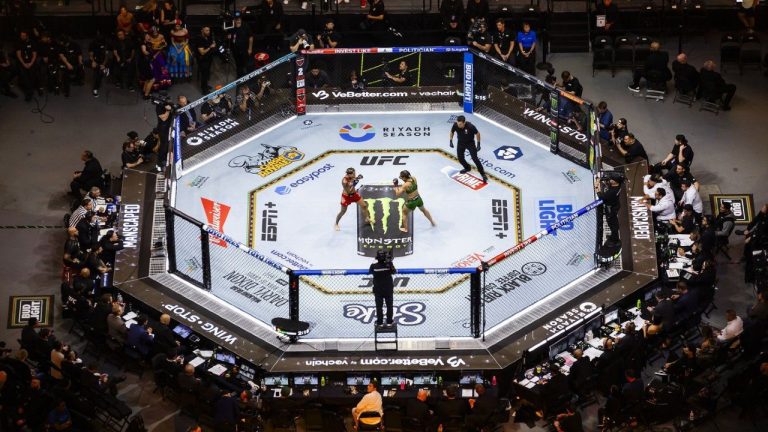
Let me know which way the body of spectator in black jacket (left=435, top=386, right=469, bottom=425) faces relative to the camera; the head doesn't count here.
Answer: away from the camera

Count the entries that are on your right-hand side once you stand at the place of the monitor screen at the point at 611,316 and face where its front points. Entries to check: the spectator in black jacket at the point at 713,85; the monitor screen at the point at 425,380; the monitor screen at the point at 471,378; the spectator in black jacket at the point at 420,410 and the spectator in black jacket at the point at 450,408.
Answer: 4

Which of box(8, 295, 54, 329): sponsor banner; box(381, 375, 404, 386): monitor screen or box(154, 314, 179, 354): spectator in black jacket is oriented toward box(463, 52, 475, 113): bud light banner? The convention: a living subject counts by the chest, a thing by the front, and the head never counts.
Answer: the spectator in black jacket

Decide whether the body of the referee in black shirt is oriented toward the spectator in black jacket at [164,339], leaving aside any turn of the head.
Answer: yes

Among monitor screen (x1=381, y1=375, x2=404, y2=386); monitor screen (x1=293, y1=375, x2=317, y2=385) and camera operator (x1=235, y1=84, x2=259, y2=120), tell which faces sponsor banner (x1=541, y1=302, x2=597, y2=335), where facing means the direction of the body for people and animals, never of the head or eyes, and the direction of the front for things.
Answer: the camera operator

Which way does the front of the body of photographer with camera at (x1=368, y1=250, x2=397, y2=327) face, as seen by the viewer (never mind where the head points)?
away from the camera

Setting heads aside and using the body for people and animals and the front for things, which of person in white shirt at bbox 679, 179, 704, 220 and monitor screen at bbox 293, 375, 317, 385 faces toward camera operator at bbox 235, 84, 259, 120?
the person in white shirt

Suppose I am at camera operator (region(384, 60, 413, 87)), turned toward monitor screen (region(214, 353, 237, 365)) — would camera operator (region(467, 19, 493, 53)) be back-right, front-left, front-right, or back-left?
back-left

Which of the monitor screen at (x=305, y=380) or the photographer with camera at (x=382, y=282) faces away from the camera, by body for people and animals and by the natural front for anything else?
the photographer with camera

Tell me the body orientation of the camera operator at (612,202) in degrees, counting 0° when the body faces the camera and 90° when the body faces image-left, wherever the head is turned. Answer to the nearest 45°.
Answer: approximately 90°

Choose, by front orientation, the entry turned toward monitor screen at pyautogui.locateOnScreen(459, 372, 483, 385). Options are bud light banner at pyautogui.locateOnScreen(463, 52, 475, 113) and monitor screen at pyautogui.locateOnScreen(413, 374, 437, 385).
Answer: the bud light banner

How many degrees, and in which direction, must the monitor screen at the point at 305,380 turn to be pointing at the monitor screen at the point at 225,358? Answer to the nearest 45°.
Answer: approximately 135° to its right

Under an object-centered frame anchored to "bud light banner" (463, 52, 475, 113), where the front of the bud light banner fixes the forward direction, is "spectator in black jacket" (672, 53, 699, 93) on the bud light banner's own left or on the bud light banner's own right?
on the bud light banner's own left
